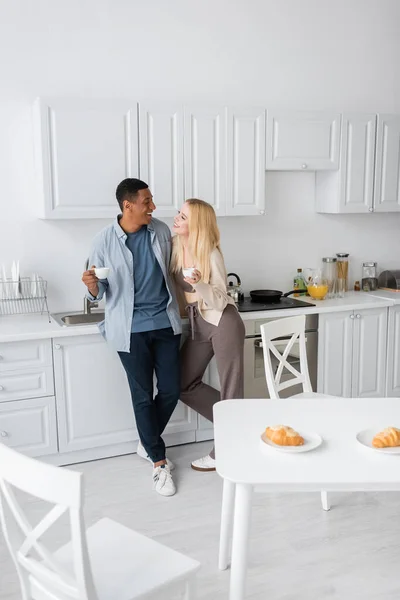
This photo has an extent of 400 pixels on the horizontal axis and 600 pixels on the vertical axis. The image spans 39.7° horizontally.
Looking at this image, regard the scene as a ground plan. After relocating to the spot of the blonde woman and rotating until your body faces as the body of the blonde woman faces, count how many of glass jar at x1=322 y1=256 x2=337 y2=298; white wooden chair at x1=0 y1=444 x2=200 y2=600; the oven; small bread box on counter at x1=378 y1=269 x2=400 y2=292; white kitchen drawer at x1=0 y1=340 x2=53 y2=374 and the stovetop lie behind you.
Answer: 4

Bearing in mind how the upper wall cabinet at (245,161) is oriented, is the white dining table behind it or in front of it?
in front

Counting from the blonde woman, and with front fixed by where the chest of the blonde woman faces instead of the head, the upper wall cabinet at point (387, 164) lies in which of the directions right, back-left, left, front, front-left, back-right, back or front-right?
back

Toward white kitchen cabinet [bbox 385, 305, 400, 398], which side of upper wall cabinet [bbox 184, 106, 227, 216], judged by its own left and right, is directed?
left

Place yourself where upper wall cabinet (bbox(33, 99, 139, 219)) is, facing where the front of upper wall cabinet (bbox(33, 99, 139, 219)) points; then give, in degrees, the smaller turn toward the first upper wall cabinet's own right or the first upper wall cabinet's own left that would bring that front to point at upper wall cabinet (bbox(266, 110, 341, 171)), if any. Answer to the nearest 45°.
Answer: approximately 90° to the first upper wall cabinet's own left

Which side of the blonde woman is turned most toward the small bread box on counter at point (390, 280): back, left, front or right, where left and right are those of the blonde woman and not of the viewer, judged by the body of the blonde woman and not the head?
back

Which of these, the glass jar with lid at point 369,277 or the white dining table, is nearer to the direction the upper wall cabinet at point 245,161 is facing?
the white dining table
